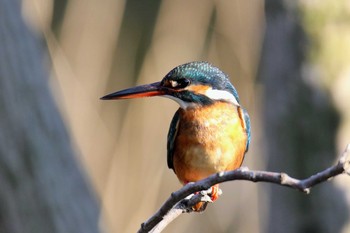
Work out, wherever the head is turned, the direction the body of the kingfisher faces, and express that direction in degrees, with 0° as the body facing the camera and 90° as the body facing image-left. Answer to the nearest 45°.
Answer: approximately 0°
